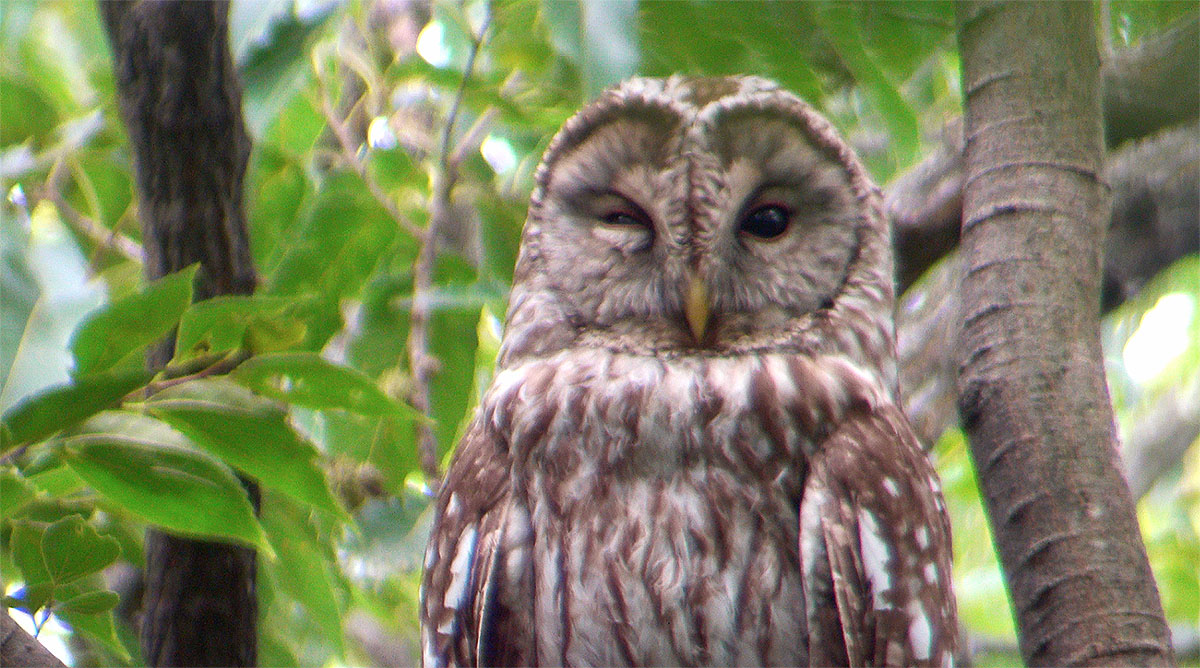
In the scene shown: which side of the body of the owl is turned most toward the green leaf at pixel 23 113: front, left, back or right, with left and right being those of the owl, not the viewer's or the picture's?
right

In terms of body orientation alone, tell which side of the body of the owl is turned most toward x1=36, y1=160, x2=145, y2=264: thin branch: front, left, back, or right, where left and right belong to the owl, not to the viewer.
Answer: right

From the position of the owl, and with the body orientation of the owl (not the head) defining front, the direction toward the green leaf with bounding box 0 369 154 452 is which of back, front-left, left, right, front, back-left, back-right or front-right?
front-right

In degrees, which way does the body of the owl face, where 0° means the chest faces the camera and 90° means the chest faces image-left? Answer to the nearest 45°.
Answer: approximately 0°

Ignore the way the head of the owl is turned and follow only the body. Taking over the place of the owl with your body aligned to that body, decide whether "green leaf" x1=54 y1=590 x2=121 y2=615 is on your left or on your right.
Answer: on your right

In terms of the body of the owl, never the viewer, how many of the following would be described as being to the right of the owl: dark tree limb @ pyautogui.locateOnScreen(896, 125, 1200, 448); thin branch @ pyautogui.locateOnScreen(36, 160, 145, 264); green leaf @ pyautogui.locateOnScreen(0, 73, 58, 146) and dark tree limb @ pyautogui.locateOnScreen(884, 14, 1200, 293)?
2

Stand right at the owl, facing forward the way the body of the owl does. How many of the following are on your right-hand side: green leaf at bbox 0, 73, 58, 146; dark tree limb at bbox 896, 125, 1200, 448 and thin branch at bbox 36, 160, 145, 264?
2

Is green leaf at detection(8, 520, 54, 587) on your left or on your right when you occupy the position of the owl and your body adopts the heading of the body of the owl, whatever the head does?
on your right
